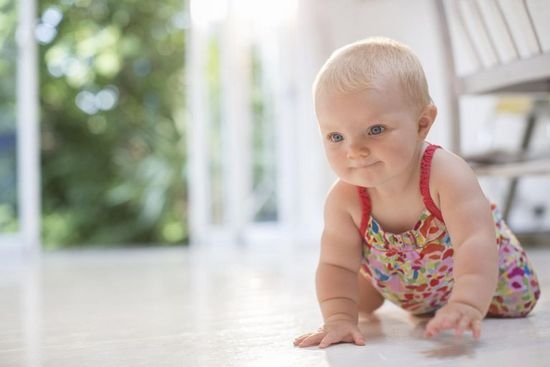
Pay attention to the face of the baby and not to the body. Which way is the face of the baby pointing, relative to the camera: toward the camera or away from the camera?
toward the camera

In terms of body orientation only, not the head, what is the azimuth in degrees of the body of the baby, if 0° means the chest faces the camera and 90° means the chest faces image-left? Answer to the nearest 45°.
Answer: approximately 45°
